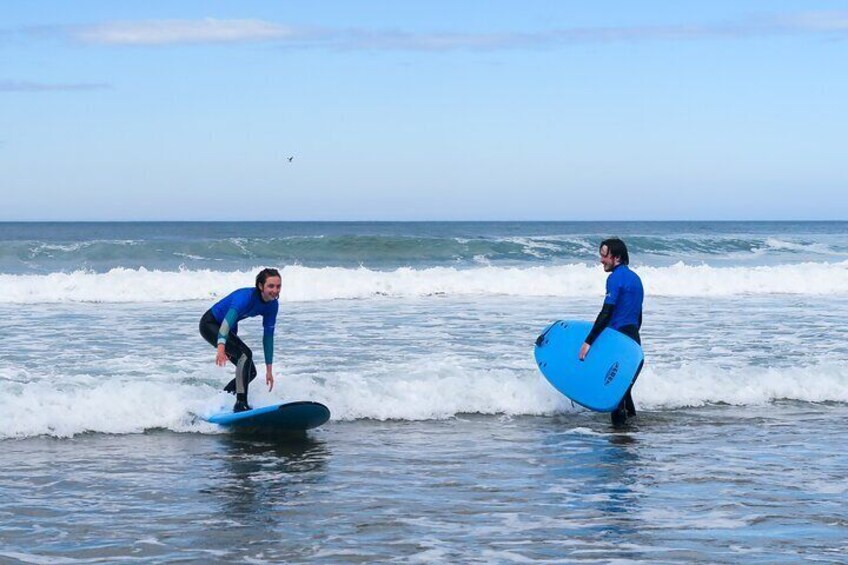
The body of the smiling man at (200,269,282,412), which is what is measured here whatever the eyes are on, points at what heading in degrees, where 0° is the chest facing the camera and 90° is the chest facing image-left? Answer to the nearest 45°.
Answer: approximately 315°

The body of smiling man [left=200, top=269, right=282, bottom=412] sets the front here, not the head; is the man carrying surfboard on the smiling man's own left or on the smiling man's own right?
on the smiling man's own left
